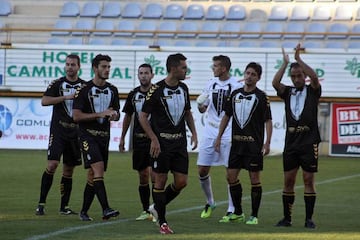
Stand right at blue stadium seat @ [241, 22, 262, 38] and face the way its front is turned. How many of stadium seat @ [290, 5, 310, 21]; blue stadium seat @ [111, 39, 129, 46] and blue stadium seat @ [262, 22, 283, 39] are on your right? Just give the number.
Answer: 1

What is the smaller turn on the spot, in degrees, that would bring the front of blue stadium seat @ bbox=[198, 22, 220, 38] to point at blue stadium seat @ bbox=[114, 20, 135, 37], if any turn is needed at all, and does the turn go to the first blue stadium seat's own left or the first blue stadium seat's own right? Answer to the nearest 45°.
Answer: approximately 90° to the first blue stadium seat's own right

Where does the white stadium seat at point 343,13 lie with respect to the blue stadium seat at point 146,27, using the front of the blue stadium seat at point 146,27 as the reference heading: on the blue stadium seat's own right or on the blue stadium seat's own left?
on the blue stadium seat's own left

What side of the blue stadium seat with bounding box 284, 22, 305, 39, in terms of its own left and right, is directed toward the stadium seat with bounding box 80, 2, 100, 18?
right

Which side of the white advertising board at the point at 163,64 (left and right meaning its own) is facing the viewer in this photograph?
front

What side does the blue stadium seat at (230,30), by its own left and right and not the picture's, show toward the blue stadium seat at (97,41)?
right

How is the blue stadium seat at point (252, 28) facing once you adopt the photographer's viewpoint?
facing the viewer

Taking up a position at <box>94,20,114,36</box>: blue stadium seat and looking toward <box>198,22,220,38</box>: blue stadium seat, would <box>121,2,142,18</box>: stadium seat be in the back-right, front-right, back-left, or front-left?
front-left

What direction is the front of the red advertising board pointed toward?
toward the camera

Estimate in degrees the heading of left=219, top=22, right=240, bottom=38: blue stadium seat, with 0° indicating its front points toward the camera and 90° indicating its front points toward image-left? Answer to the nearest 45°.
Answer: approximately 0°

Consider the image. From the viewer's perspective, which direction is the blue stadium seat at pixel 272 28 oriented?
toward the camera

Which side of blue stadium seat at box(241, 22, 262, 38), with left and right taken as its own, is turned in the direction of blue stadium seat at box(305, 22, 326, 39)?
left

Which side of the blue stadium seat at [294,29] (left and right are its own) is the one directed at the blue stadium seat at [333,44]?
left
